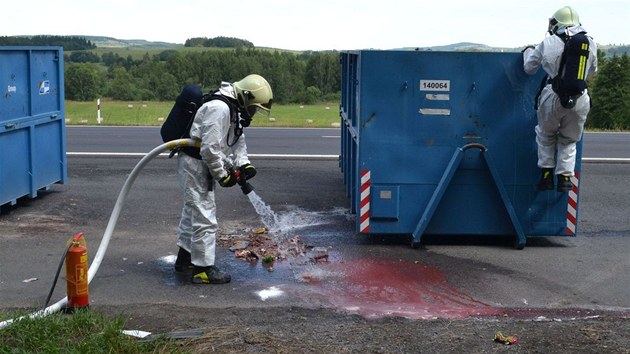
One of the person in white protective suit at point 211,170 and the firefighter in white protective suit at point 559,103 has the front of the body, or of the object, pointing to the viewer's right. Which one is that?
the person in white protective suit at point 211,170

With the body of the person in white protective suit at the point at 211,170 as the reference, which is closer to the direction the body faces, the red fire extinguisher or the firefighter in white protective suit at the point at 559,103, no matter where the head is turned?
the firefighter in white protective suit

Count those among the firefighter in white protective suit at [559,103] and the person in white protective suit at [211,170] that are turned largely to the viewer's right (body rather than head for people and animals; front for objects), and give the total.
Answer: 1

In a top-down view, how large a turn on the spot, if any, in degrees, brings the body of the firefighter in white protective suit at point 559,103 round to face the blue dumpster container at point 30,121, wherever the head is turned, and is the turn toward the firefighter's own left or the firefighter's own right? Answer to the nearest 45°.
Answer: approximately 45° to the firefighter's own left

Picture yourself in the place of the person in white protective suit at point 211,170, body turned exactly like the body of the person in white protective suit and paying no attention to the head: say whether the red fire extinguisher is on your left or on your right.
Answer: on your right

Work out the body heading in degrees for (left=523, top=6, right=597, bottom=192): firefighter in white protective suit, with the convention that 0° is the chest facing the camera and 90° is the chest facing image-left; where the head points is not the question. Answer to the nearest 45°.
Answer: approximately 135°

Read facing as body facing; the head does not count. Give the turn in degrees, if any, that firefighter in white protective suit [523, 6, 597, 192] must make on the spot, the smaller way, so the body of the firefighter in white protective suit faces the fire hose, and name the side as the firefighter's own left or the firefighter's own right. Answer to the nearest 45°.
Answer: approximately 90° to the firefighter's own left

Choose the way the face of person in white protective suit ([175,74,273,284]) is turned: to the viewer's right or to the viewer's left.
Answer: to the viewer's right

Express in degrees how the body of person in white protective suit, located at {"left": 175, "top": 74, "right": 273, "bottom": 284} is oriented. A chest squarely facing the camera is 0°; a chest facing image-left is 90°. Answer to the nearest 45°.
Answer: approximately 270°

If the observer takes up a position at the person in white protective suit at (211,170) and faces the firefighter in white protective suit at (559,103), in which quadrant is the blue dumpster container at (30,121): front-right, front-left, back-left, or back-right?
back-left

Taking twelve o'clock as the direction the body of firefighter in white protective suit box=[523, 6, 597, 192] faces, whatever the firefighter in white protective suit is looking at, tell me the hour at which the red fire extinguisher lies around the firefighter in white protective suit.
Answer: The red fire extinguisher is roughly at 9 o'clock from the firefighter in white protective suit.

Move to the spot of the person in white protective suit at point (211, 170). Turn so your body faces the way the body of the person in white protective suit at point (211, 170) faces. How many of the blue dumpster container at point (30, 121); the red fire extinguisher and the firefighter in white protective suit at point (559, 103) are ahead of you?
1

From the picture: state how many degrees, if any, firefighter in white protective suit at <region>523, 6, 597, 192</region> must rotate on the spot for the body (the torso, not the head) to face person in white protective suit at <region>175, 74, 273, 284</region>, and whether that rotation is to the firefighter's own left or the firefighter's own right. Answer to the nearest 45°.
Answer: approximately 90° to the firefighter's own left
